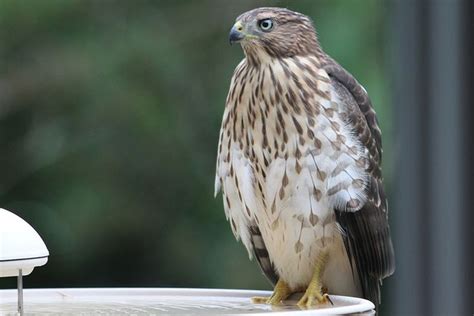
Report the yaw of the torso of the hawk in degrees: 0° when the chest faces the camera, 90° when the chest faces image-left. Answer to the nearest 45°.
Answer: approximately 45°

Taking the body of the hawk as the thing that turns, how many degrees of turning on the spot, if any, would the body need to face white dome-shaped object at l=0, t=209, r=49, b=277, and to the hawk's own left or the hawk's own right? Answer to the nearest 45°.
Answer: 0° — it already faces it
